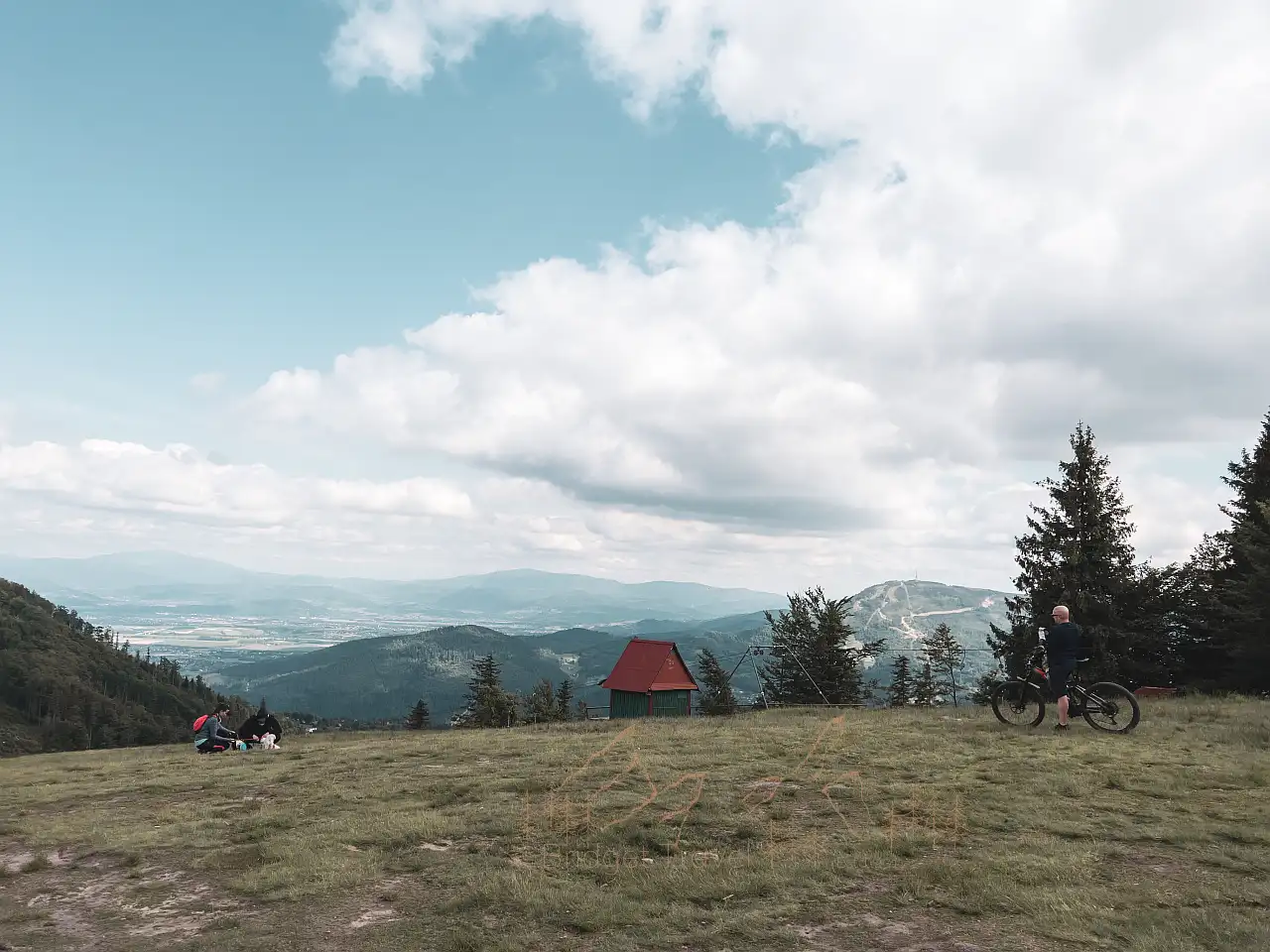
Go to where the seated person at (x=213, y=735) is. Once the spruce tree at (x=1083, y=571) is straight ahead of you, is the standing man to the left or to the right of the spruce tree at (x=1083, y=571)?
right

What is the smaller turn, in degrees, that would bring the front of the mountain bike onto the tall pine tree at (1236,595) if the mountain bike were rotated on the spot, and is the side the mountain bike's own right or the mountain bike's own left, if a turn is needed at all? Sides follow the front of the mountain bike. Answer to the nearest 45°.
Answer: approximately 90° to the mountain bike's own right

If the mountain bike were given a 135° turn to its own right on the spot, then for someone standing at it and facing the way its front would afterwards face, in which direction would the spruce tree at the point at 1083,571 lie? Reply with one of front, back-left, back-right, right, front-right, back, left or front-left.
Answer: front-left

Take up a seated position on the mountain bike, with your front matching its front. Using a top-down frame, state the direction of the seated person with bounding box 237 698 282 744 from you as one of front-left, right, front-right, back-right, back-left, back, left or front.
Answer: front

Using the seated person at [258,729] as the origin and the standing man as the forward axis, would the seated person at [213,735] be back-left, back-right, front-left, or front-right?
back-right

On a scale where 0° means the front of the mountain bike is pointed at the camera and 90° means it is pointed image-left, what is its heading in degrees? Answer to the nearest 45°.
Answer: approximately 90°

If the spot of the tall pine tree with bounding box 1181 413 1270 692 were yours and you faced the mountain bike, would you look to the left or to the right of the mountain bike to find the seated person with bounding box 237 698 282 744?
right
